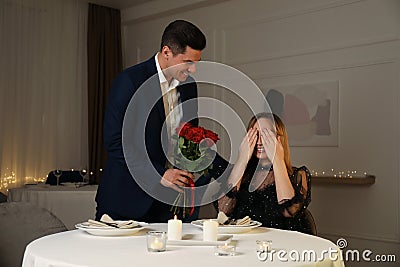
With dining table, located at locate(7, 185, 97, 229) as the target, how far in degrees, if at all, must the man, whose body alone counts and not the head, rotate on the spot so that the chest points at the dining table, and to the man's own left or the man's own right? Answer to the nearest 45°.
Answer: approximately 135° to the man's own left

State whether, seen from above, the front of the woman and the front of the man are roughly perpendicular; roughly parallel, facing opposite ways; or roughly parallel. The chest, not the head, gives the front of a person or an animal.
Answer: roughly perpendicular

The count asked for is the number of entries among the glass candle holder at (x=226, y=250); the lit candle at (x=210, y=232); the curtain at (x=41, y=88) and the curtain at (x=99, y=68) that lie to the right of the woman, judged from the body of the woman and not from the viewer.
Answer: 2

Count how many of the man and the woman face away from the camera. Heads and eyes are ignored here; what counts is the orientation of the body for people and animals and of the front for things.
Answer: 0

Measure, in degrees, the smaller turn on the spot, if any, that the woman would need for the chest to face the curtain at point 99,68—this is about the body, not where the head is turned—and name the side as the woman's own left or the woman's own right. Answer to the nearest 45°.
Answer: approximately 90° to the woman's own right

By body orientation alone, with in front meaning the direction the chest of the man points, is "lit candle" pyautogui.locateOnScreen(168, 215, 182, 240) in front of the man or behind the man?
in front

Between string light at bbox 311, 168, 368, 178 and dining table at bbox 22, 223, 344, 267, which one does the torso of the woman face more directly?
the dining table

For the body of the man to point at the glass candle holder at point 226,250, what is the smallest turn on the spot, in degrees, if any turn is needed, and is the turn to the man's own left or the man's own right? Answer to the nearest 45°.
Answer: approximately 45° to the man's own right

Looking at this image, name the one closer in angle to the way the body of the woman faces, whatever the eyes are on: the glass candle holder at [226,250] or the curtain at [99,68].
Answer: the glass candle holder

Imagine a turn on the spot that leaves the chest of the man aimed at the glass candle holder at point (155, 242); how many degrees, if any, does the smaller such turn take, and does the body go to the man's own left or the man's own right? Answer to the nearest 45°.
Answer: approximately 45° to the man's own right

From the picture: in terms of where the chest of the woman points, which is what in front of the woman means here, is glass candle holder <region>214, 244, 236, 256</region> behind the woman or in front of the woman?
in front

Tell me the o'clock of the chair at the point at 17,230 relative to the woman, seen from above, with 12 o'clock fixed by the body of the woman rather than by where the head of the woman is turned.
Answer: The chair is roughly at 1 o'clock from the woman.

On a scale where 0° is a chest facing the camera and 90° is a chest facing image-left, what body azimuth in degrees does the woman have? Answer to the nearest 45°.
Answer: approximately 45°
